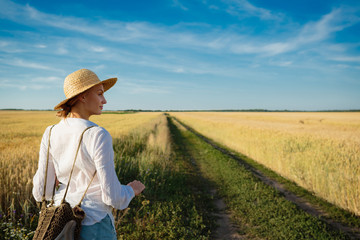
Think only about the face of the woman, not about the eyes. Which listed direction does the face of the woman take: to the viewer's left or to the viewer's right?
to the viewer's right

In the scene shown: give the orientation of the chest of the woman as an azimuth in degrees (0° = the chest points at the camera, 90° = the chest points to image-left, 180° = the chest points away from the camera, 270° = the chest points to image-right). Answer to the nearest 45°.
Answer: approximately 225°
